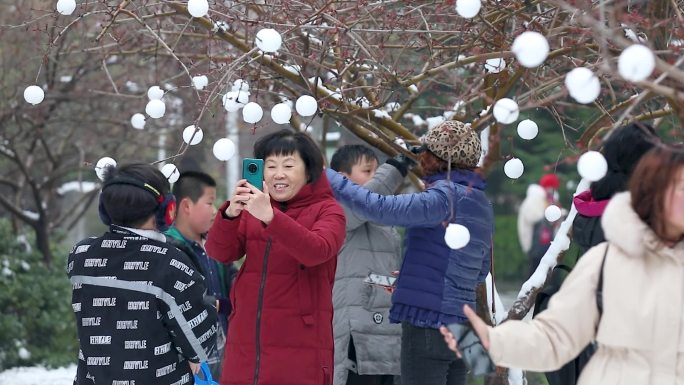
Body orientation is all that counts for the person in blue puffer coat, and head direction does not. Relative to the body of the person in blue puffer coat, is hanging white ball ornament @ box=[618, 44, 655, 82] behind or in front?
behind

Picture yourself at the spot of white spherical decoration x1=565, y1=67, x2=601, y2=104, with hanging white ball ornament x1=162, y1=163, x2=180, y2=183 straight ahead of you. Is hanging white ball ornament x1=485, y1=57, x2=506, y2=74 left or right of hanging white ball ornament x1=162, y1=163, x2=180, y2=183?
right

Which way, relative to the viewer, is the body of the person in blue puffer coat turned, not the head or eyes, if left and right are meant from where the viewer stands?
facing away from the viewer and to the left of the viewer
